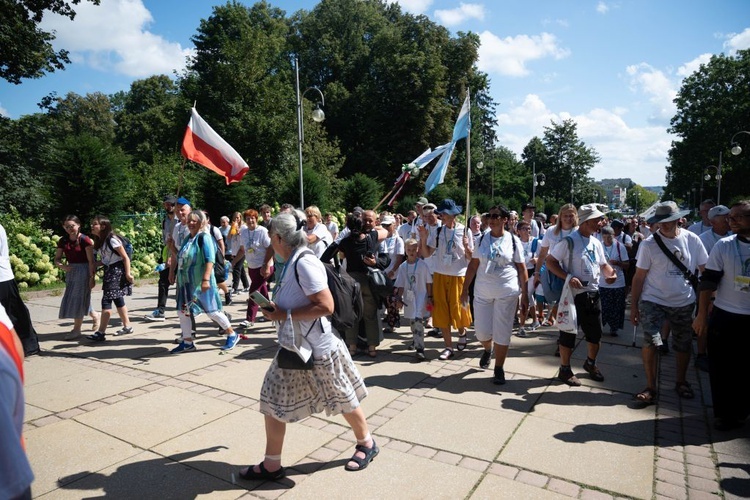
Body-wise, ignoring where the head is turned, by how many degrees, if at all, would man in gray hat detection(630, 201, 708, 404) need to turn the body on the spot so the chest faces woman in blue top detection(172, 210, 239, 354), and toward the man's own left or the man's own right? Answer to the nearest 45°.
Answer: approximately 90° to the man's own right

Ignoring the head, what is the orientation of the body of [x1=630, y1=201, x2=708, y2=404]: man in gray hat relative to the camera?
toward the camera

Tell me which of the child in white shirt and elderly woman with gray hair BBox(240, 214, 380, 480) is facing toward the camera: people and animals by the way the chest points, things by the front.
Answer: the child in white shirt

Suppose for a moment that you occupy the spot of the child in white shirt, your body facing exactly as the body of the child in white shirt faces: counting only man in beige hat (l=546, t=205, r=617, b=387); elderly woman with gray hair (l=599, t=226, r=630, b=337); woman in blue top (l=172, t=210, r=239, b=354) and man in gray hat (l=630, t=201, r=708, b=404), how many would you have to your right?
1

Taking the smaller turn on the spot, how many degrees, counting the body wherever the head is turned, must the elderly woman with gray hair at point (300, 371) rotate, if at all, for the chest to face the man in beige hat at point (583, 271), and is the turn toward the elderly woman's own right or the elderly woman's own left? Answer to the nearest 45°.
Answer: approximately 135° to the elderly woman's own right

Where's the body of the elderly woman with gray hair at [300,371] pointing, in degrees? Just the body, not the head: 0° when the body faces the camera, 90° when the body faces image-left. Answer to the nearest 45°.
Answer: approximately 90°

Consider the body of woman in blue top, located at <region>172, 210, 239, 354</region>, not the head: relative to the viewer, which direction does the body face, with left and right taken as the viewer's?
facing the viewer and to the left of the viewer

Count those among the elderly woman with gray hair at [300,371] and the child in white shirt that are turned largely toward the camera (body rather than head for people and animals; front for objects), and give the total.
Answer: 1

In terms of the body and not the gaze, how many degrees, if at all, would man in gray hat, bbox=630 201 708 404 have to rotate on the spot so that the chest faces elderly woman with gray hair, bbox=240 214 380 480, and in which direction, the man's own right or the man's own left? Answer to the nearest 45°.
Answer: approximately 45° to the man's own right

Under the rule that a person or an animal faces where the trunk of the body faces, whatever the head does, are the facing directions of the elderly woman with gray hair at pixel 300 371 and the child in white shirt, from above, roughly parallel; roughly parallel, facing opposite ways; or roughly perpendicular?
roughly perpendicular
